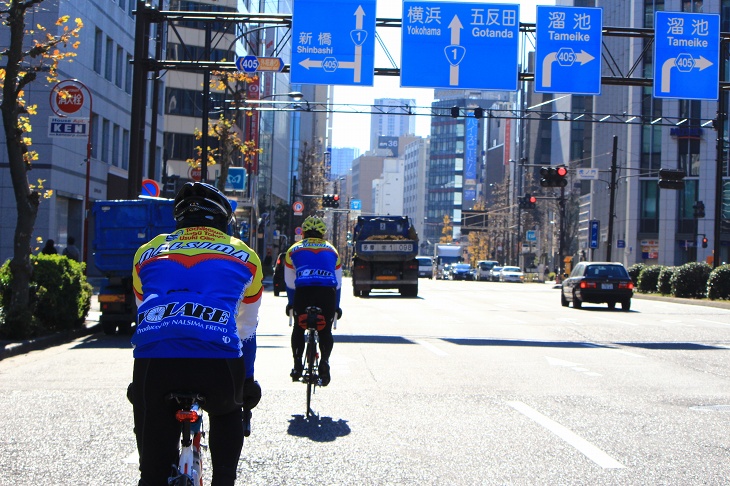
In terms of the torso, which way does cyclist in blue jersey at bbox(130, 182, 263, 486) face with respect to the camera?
away from the camera

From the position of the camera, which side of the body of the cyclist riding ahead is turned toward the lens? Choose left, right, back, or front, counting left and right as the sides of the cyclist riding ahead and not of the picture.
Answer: back

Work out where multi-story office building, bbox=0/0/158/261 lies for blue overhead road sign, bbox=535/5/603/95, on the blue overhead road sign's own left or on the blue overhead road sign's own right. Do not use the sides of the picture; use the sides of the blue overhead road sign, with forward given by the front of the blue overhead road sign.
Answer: on the blue overhead road sign's own right

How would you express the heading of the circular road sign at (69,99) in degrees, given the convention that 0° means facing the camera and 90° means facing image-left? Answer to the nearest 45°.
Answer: approximately 0°

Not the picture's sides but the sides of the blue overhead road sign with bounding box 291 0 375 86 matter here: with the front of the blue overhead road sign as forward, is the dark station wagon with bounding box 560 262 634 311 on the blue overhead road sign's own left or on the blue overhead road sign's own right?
on the blue overhead road sign's own left

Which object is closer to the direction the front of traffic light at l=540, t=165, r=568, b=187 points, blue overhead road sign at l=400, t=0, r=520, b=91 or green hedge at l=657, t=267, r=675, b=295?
the blue overhead road sign

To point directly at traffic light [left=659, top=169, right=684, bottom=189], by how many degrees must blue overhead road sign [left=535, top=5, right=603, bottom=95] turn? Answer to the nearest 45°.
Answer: approximately 180°

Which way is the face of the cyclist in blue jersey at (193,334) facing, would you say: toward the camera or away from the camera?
away from the camera

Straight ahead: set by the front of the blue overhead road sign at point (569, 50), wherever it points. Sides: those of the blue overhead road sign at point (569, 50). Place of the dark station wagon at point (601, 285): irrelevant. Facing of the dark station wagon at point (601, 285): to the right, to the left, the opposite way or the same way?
the opposite way

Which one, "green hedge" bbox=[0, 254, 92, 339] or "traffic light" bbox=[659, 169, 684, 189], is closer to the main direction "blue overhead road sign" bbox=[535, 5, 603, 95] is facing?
the green hedge

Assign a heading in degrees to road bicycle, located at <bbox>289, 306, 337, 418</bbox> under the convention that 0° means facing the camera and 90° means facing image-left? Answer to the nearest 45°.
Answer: approximately 180°

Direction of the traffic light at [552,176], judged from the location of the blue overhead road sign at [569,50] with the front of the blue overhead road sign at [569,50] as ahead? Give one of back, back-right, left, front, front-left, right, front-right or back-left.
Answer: back

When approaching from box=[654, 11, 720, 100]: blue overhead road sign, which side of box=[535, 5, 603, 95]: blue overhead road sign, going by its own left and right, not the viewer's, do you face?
left

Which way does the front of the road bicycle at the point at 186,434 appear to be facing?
away from the camera

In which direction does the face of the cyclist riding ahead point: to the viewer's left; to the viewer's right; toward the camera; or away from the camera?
away from the camera
